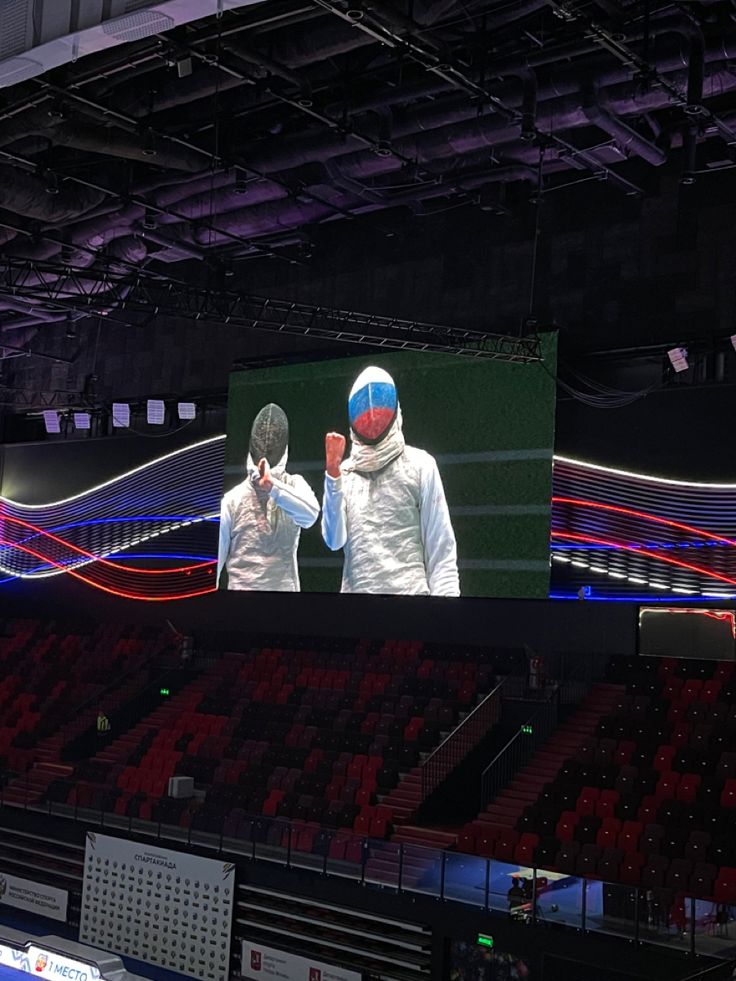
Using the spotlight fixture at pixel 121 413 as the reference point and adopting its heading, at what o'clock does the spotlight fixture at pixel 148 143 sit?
the spotlight fixture at pixel 148 143 is roughly at 12 o'clock from the spotlight fixture at pixel 121 413.

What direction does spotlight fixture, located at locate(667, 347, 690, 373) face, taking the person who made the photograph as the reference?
facing the viewer and to the left of the viewer

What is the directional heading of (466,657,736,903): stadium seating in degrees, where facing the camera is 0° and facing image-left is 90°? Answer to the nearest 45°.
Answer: approximately 45°

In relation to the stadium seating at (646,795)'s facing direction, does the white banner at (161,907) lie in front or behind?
in front

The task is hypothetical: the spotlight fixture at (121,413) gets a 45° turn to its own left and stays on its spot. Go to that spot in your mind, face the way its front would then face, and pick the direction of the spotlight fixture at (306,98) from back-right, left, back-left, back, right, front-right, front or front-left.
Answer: front-right

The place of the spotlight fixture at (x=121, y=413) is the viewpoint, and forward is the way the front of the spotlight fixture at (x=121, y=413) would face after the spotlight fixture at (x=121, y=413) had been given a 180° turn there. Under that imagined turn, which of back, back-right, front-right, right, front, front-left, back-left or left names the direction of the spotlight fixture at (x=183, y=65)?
back

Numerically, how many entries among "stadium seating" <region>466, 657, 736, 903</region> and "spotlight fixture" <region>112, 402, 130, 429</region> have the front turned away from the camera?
0

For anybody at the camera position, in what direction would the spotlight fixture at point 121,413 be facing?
facing the viewer

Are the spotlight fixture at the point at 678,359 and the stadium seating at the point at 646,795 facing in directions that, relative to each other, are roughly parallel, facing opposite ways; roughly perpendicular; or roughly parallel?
roughly parallel

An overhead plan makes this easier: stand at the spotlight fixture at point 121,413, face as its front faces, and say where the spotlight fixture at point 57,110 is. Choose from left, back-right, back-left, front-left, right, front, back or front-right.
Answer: front

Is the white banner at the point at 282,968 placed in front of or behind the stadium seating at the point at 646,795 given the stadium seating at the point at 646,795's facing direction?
in front

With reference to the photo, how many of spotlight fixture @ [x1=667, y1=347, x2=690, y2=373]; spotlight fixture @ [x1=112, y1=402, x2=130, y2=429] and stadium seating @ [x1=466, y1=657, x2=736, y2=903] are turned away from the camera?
0

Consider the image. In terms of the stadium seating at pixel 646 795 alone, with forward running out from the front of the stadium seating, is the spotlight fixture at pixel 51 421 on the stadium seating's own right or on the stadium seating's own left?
on the stadium seating's own right
